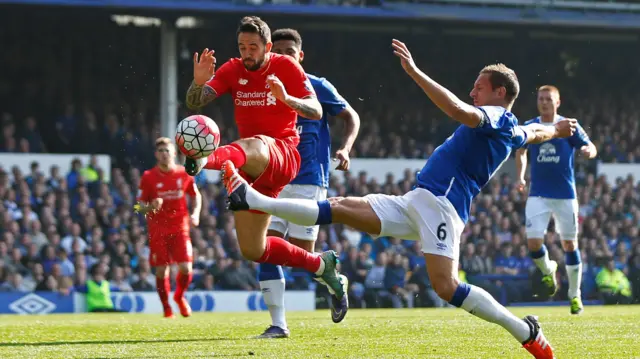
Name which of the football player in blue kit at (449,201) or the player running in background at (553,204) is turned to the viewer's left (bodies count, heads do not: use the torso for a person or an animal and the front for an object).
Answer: the football player in blue kit

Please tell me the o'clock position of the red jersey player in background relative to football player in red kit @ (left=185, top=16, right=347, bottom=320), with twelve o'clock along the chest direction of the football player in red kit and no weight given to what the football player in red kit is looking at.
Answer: The red jersey player in background is roughly at 4 o'clock from the football player in red kit.

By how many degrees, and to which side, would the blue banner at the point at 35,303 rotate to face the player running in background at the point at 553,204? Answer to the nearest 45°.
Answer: approximately 45° to its left

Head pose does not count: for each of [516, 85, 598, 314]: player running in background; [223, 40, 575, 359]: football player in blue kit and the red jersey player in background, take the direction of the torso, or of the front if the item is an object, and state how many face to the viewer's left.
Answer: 1

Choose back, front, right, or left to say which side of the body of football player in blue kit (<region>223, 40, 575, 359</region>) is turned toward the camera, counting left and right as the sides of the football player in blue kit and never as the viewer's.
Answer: left

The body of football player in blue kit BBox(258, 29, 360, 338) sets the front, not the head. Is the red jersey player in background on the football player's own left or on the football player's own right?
on the football player's own right

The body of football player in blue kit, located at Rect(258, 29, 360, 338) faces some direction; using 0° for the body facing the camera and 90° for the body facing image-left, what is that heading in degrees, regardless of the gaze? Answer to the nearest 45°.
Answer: approximately 45°

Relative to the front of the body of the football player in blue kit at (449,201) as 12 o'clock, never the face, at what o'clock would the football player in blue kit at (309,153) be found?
the football player in blue kit at (309,153) is roughly at 2 o'clock from the football player in blue kit at (449,201).

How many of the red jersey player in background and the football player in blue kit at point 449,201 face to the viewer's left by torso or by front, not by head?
1

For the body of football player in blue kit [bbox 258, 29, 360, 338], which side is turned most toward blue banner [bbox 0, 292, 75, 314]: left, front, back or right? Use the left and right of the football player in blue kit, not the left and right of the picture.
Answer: right
